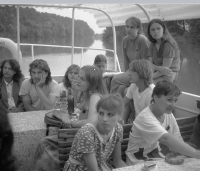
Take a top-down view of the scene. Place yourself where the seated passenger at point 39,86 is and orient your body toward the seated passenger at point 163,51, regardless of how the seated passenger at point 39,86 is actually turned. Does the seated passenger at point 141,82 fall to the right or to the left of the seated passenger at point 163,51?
right

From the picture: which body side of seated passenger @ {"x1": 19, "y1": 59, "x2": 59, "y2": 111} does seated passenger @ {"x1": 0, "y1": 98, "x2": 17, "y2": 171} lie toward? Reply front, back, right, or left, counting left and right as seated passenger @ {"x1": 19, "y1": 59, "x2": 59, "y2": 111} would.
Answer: front

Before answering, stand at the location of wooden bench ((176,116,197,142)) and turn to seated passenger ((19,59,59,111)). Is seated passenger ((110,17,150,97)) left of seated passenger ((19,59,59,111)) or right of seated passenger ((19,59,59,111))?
right

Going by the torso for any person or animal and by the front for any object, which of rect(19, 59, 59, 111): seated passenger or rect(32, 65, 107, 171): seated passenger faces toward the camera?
rect(19, 59, 59, 111): seated passenger

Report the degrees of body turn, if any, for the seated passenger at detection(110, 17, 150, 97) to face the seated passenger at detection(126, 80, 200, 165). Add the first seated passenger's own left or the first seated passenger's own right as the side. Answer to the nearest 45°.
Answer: approximately 45° to the first seated passenger's own left

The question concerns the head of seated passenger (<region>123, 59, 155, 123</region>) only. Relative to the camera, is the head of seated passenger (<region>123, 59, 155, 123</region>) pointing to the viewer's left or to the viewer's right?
to the viewer's left

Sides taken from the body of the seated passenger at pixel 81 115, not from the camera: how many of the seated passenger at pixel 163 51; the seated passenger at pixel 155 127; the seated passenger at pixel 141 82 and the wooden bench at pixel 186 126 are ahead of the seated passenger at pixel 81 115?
0

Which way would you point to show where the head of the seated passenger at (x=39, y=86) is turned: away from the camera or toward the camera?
toward the camera

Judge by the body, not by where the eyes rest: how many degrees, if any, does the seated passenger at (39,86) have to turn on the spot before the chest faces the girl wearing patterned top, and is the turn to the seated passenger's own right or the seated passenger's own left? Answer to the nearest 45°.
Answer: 0° — they already face them

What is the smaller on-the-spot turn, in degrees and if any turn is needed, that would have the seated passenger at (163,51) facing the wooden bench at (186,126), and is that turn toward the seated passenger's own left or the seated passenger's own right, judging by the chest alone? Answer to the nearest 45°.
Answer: approximately 45° to the seated passenger's own left

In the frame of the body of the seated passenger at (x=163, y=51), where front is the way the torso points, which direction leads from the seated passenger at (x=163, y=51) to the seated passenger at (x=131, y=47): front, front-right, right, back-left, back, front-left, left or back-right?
right

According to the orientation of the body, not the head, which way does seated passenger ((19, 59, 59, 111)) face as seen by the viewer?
toward the camera

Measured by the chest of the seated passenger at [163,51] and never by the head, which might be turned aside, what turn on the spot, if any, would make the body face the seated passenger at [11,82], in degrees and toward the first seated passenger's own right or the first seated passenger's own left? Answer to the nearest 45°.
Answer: approximately 45° to the first seated passenger's own right

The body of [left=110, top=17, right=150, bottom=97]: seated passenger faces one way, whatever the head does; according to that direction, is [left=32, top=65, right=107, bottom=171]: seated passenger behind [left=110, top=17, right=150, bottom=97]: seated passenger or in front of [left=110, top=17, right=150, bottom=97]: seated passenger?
in front

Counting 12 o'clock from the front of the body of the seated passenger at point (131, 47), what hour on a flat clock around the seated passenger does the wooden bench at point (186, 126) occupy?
The wooden bench is roughly at 10 o'clock from the seated passenger.

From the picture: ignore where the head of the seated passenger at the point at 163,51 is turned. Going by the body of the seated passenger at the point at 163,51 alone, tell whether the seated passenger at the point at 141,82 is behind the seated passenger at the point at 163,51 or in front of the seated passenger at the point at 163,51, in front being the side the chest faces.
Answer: in front

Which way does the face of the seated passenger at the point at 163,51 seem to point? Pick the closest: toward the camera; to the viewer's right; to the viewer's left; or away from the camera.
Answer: toward the camera
